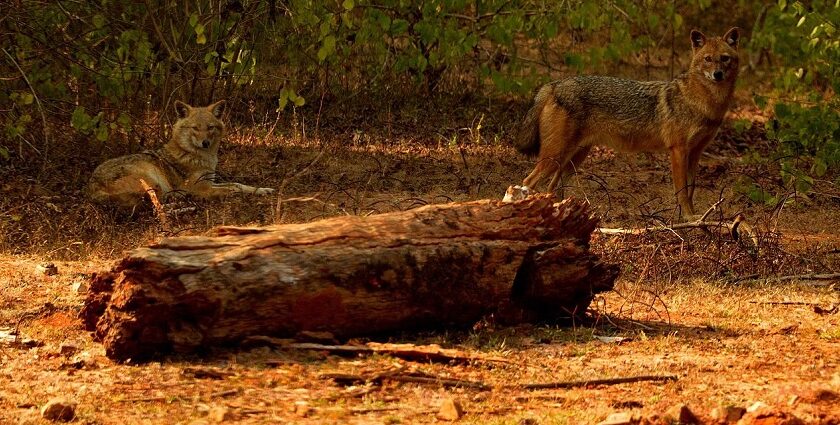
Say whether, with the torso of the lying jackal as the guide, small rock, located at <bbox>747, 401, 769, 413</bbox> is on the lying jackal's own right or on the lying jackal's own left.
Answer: on the lying jackal's own right

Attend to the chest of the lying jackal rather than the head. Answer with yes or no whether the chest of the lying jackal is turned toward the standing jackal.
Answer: yes

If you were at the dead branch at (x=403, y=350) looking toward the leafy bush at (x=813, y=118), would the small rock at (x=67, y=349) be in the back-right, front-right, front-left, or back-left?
back-left

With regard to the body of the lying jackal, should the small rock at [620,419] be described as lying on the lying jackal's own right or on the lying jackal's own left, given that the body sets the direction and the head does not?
on the lying jackal's own right

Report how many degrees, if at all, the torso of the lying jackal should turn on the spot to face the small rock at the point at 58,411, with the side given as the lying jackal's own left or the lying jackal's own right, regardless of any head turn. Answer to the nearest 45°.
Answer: approximately 90° to the lying jackal's own right

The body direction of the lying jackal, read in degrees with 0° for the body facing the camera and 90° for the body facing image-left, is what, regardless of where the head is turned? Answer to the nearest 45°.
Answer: approximately 270°

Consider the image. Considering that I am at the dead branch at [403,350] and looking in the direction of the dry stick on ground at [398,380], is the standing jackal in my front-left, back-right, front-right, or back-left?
back-left

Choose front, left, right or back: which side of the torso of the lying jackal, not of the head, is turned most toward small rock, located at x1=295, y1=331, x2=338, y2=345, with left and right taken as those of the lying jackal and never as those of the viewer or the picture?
right

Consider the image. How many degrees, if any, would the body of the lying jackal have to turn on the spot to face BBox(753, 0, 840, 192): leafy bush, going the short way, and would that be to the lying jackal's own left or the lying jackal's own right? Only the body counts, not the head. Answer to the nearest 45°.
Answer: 0° — it already faces it
